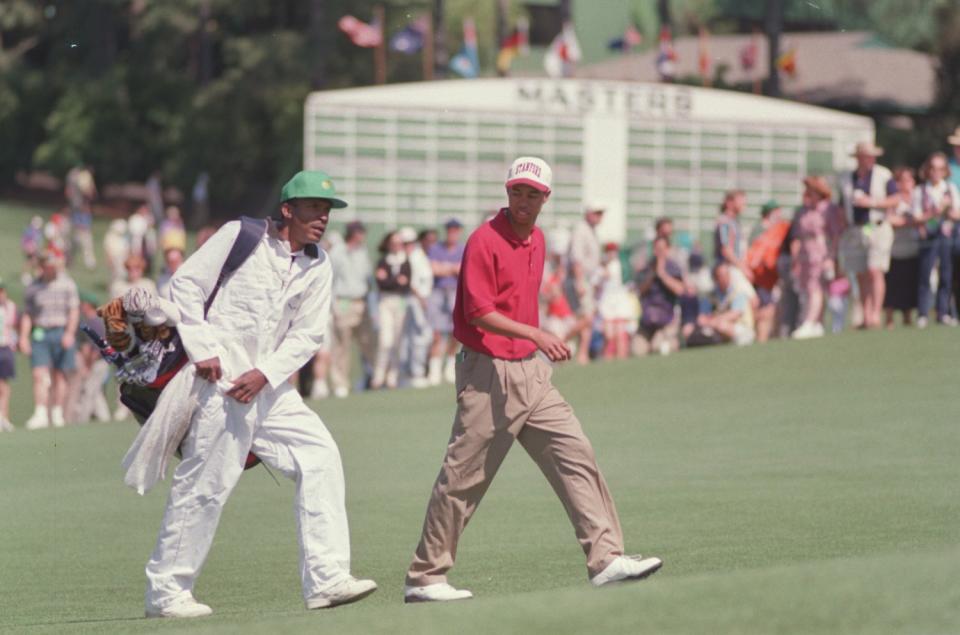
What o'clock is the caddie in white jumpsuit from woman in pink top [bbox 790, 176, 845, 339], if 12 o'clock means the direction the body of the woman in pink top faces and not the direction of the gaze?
The caddie in white jumpsuit is roughly at 11 o'clock from the woman in pink top.

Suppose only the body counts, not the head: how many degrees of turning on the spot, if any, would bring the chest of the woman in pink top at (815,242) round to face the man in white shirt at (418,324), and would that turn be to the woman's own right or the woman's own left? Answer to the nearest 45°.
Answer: approximately 45° to the woman's own right

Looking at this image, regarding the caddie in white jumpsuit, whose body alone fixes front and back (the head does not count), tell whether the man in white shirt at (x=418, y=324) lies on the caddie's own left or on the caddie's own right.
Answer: on the caddie's own left

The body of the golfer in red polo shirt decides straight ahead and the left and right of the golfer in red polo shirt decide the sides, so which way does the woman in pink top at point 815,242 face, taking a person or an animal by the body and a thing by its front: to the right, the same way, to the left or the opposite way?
to the right

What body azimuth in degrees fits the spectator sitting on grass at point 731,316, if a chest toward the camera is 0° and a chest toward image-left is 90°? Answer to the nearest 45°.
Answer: approximately 45°

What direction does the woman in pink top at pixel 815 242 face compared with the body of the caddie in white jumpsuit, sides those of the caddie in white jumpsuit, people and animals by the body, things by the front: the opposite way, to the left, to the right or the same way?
to the right

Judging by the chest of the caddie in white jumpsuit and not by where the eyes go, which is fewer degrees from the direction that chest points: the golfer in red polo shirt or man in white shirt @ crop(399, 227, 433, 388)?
the golfer in red polo shirt
